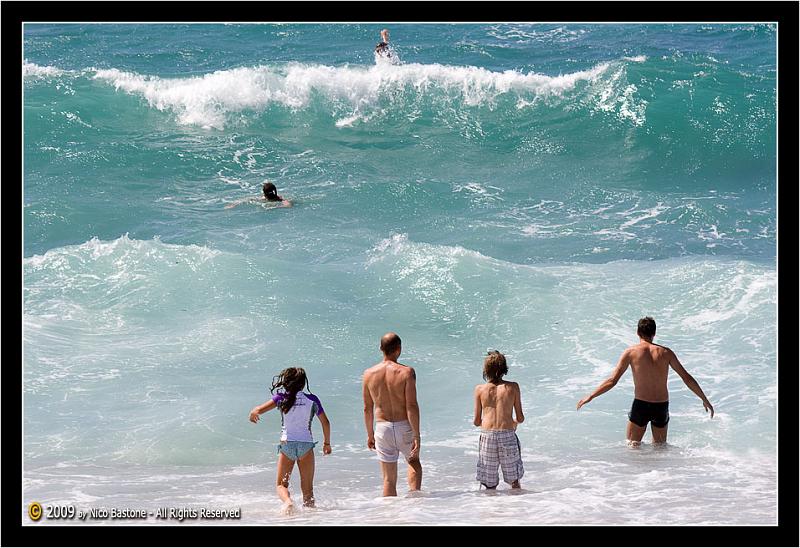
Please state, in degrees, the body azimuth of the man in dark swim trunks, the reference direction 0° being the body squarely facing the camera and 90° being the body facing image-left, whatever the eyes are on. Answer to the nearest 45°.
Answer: approximately 180°

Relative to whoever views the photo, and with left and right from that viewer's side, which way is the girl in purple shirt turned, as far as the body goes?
facing away from the viewer

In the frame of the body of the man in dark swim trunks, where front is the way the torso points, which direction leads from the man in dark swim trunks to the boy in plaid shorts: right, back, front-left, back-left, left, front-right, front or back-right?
back-left

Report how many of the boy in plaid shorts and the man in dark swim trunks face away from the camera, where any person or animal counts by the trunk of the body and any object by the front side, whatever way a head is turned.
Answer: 2

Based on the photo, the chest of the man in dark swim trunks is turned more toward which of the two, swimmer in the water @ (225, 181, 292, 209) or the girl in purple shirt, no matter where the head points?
the swimmer in the water

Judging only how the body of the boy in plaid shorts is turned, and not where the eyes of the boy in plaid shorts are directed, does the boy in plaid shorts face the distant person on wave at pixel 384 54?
yes

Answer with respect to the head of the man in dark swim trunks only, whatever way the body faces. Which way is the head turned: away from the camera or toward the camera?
away from the camera

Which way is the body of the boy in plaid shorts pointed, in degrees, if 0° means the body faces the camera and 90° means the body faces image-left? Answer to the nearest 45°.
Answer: approximately 180°

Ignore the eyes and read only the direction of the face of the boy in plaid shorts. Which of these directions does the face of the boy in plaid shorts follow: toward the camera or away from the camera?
away from the camera

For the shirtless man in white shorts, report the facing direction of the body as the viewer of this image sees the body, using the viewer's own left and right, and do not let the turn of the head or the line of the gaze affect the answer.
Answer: facing away from the viewer

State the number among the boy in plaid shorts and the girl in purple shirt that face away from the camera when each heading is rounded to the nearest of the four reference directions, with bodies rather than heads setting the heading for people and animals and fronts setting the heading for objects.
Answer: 2

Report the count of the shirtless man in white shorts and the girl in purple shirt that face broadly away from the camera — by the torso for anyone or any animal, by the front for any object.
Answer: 2

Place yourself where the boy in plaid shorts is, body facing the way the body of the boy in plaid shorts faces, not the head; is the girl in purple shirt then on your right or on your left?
on your left

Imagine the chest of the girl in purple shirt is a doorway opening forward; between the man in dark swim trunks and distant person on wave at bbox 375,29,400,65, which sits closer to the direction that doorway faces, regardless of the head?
the distant person on wave
